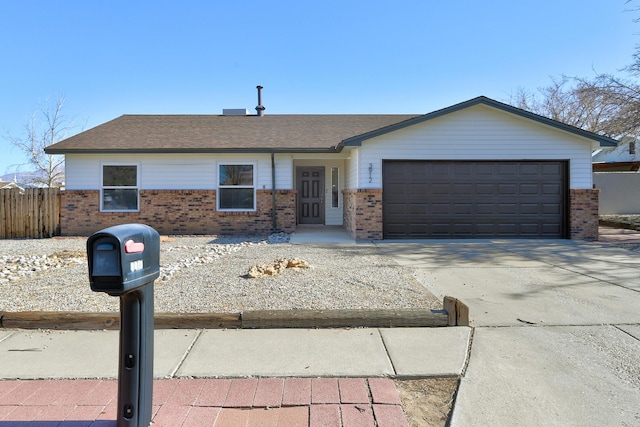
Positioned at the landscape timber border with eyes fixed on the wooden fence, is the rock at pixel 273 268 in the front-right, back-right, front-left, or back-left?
front-right

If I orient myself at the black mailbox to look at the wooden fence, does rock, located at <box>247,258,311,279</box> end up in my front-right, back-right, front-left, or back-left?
front-right

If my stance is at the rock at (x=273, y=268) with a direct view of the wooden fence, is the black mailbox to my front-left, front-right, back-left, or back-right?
back-left

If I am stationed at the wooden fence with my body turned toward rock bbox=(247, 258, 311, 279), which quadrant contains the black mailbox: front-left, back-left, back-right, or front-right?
front-right

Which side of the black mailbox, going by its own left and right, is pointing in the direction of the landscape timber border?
back

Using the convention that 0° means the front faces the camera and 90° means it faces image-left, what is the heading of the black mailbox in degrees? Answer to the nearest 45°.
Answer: approximately 45°

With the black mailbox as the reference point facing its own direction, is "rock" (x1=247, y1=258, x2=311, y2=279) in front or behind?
behind

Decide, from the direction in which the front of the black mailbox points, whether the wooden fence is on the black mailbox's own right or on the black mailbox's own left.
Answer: on the black mailbox's own right
